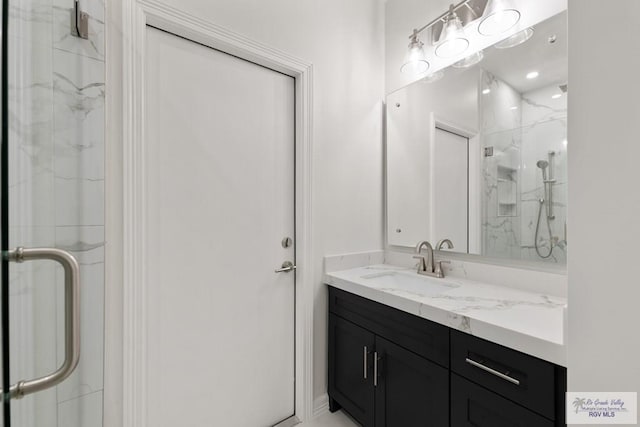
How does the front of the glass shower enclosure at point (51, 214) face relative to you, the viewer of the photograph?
facing to the right of the viewer

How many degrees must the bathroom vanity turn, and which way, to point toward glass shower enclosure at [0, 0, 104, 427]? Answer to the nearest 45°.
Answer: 0° — it already faces it

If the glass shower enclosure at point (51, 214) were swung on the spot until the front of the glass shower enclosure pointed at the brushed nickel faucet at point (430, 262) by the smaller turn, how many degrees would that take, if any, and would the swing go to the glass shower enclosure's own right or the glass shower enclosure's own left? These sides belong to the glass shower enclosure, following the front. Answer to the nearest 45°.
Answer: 0° — it already faces it

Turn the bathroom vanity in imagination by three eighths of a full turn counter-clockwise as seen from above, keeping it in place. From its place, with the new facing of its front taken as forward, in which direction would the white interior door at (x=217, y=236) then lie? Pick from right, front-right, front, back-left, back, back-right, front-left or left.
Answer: back

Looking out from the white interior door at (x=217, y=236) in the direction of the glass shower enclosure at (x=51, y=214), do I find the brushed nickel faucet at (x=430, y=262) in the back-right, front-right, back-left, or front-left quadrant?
back-left

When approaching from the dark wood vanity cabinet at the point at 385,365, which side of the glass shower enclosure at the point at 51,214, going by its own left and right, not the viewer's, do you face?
front

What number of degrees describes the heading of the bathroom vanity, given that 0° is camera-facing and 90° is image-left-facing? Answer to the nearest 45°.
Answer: approximately 45°

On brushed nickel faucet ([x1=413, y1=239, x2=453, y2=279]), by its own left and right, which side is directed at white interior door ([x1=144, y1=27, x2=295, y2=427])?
front

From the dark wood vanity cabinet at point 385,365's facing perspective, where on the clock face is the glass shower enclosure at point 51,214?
The glass shower enclosure is roughly at 12 o'clock from the dark wood vanity cabinet.

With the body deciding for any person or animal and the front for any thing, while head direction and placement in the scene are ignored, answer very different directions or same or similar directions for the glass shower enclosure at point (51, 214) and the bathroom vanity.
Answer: very different directions

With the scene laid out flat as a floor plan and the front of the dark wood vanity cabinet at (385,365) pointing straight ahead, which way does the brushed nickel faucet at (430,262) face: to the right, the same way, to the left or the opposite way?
the same way

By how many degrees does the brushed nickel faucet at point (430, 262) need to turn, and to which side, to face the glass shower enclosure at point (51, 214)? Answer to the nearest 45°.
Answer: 0° — it already faces it
